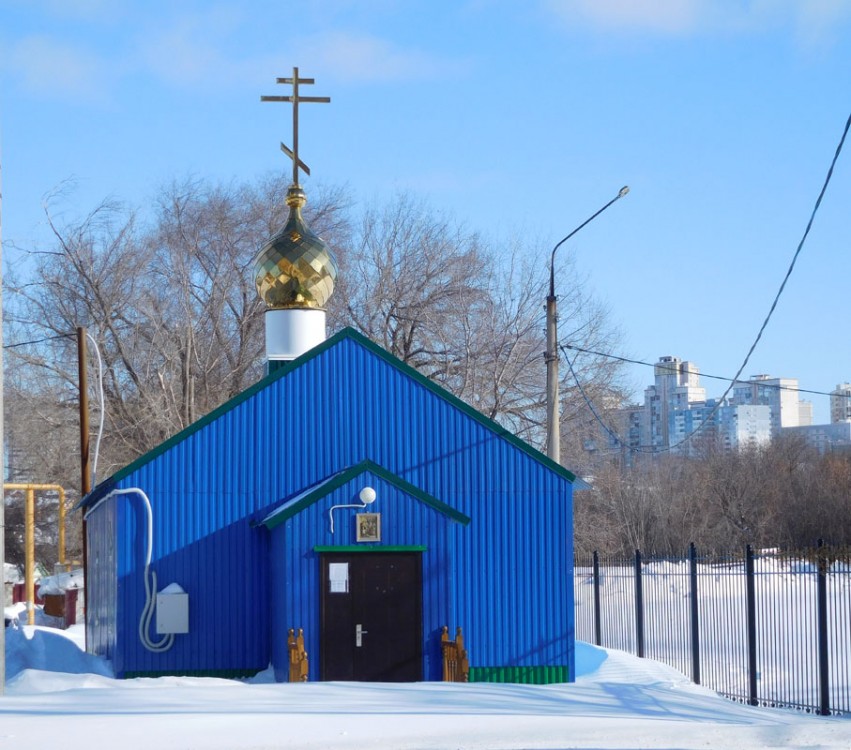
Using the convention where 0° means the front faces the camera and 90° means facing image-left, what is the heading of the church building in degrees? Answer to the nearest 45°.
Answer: approximately 0°

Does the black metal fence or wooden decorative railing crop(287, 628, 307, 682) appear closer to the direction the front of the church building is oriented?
the wooden decorative railing

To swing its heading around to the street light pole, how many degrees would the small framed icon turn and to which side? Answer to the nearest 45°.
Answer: approximately 135° to its left

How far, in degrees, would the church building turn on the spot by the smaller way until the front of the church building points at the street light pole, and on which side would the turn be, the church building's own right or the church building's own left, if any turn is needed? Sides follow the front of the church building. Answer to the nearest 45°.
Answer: approximately 135° to the church building's own left

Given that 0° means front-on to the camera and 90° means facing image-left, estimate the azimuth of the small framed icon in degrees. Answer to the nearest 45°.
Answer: approximately 0°
